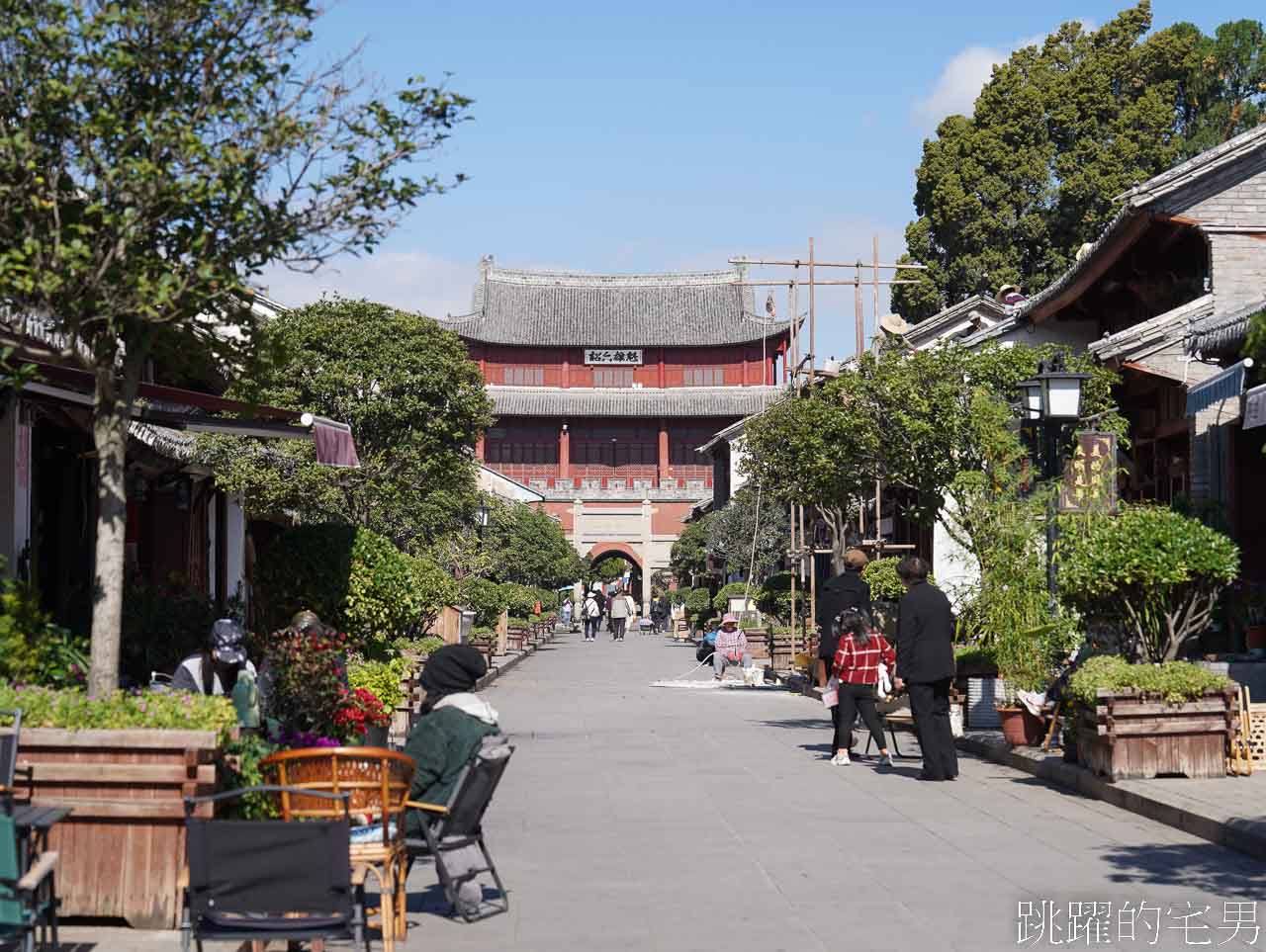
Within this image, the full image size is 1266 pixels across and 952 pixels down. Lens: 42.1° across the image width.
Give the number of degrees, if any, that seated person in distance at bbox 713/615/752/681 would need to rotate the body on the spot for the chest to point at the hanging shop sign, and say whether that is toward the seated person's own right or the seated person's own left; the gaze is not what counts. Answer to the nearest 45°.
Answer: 0° — they already face it

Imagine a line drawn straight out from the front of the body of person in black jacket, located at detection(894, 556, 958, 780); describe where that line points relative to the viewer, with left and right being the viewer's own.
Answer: facing away from the viewer and to the left of the viewer

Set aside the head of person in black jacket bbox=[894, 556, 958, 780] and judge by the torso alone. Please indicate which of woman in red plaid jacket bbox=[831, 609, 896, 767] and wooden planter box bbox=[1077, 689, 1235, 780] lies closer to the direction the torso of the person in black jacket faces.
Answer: the woman in red plaid jacket

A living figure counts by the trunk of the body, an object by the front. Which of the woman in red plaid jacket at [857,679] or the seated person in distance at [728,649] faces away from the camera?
the woman in red plaid jacket

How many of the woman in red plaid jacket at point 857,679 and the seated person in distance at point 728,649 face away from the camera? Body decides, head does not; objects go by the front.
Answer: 1

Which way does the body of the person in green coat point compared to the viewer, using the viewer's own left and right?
facing away from the viewer and to the left of the viewer

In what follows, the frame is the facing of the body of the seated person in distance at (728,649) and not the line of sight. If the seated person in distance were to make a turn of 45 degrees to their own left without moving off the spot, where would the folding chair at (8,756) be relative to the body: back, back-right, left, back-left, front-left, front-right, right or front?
front-right

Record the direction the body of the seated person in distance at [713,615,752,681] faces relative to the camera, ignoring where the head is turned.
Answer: toward the camera

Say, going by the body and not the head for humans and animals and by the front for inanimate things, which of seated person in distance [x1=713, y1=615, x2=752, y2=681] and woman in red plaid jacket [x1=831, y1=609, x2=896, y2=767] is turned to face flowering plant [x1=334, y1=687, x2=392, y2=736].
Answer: the seated person in distance

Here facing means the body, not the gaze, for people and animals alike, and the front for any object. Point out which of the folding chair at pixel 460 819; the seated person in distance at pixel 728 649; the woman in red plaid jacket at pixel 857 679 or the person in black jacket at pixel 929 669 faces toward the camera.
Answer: the seated person in distance

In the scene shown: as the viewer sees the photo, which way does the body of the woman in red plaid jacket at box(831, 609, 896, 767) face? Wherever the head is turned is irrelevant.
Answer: away from the camera

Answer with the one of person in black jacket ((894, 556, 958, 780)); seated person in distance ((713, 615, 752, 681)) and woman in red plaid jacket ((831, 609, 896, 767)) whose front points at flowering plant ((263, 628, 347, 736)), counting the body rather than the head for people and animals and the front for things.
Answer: the seated person in distance
